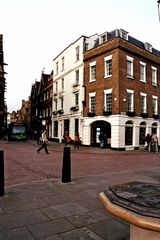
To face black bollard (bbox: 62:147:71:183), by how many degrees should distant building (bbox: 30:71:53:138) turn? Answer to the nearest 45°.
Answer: approximately 45° to its left

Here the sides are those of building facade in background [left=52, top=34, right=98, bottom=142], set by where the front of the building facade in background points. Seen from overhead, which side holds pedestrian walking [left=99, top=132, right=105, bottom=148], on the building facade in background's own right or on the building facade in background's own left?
on the building facade in background's own left

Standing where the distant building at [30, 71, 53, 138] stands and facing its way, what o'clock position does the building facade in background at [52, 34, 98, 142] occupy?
The building facade in background is roughly at 10 o'clock from the distant building.

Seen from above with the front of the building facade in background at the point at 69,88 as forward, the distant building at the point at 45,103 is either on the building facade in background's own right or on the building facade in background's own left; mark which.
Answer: on the building facade in background's own right

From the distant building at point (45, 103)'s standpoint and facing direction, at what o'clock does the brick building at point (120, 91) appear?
The brick building is roughly at 10 o'clock from the distant building.

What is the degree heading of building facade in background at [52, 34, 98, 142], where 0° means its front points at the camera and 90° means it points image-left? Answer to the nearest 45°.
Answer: approximately 45°

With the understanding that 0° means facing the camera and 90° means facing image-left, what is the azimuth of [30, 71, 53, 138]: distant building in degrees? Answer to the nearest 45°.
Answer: approximately 45°

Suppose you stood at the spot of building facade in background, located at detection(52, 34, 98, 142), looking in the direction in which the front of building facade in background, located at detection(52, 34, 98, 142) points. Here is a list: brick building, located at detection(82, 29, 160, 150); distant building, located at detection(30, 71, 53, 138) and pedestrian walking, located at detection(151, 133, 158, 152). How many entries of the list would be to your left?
2

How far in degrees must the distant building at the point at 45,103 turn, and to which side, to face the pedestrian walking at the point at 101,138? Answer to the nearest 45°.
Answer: approximately 45° to its left
